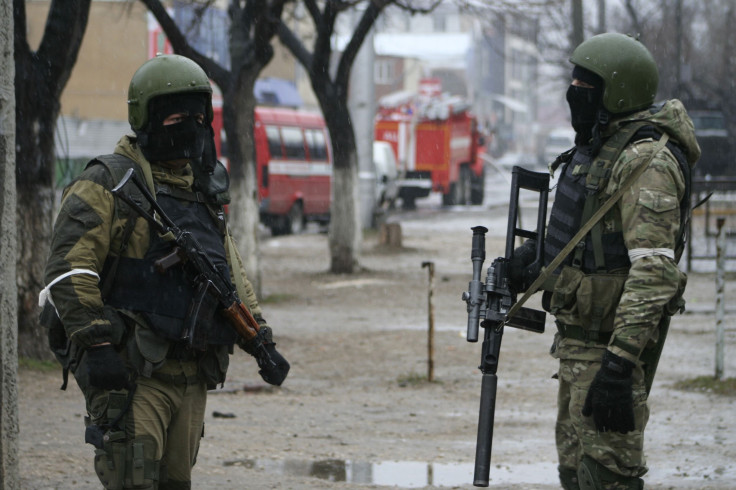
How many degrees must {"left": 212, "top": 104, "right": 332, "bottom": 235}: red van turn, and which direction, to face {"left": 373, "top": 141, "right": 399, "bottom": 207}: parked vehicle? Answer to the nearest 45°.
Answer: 0° — it already faces it

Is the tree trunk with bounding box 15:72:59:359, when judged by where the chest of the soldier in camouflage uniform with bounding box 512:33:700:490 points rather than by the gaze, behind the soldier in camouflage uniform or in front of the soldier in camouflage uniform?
in front

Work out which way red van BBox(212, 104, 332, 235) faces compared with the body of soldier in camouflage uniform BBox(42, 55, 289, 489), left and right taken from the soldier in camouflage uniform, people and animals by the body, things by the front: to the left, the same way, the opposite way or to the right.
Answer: to the left

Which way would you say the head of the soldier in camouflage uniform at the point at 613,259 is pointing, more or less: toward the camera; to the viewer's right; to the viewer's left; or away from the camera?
to the viewer's left

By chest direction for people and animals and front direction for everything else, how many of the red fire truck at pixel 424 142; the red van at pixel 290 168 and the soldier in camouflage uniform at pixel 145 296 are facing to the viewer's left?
0

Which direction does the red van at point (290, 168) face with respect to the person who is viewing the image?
facing away from the viewer and to the right of the viewer

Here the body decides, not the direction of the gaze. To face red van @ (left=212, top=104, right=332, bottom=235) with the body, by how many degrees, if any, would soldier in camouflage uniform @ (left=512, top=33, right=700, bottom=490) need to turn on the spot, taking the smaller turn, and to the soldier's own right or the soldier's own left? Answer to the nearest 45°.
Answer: approximately 90° to the soldier's own right

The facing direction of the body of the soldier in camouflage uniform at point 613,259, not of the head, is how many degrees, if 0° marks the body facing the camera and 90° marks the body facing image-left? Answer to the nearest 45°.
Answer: approximately 90°

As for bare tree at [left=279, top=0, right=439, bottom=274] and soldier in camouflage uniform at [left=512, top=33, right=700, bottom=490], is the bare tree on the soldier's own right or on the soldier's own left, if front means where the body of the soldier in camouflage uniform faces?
on the soldier's own right

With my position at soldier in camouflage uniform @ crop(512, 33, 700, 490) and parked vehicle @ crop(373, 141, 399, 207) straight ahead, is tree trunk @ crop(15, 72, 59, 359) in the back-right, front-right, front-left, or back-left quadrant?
front-left

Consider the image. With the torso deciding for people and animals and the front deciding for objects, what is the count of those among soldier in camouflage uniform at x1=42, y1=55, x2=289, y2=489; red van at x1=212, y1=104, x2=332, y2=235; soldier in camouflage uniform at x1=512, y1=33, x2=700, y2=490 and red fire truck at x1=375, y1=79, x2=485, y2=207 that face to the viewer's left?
1
